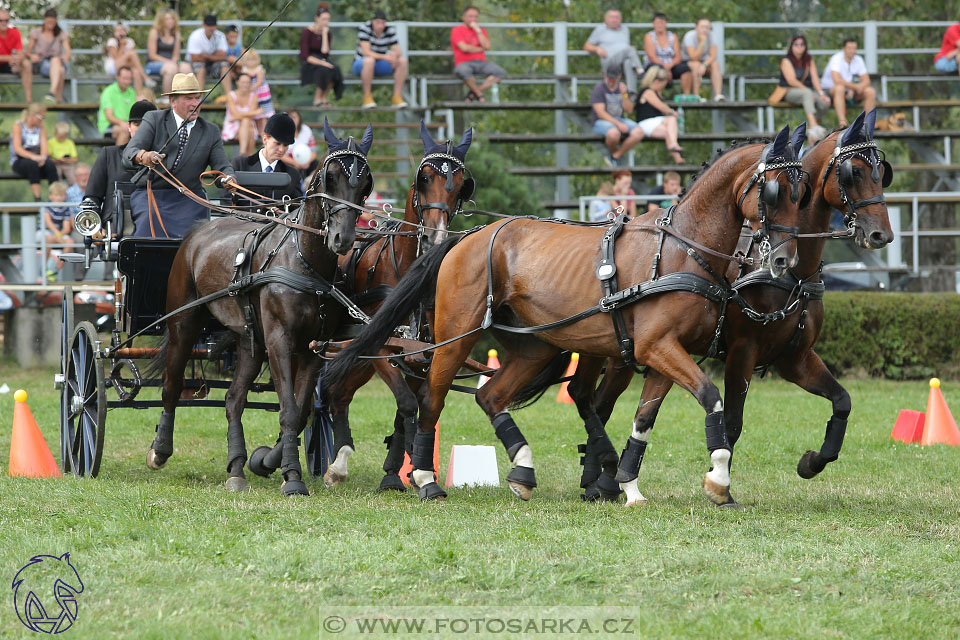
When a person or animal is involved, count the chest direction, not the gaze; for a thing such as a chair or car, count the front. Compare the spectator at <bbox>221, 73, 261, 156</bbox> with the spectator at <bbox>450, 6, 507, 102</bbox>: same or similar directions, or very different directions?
same or similar directions

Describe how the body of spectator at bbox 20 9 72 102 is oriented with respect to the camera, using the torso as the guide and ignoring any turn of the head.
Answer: toward the camera

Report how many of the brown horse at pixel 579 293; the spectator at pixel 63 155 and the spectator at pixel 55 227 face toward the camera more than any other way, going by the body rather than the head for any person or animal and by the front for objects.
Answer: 2

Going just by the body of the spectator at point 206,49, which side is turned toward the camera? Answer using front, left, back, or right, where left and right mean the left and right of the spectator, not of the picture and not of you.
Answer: front

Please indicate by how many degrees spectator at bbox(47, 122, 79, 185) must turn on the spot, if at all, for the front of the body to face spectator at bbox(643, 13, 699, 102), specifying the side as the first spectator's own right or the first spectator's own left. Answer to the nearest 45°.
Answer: approximately 90° to the first spectator's own left

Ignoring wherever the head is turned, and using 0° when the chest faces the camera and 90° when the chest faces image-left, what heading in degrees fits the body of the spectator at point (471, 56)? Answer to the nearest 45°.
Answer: approximately 0°

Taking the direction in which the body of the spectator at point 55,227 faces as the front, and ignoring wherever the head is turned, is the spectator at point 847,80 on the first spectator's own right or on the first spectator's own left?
on the first spectator's own left

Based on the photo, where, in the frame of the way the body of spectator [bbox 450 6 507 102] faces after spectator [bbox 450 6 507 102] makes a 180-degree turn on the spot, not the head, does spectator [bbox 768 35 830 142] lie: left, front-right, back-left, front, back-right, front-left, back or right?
right

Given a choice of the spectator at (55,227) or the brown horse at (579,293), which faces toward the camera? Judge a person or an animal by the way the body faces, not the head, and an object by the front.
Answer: the spectator

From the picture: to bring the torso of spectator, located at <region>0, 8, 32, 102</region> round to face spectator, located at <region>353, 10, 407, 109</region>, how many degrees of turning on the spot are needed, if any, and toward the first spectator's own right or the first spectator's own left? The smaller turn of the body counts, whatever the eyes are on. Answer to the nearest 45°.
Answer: approximately 45° to the first spectator's own left

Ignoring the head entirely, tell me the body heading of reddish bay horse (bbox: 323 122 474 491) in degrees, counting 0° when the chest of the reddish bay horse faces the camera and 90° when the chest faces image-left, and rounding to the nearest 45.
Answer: approximately 315°

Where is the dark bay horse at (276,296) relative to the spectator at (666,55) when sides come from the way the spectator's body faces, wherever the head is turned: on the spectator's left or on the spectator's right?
on the spectator's right

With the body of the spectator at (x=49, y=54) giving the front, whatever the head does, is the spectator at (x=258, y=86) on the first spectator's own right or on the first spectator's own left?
on the first spectator's own left
